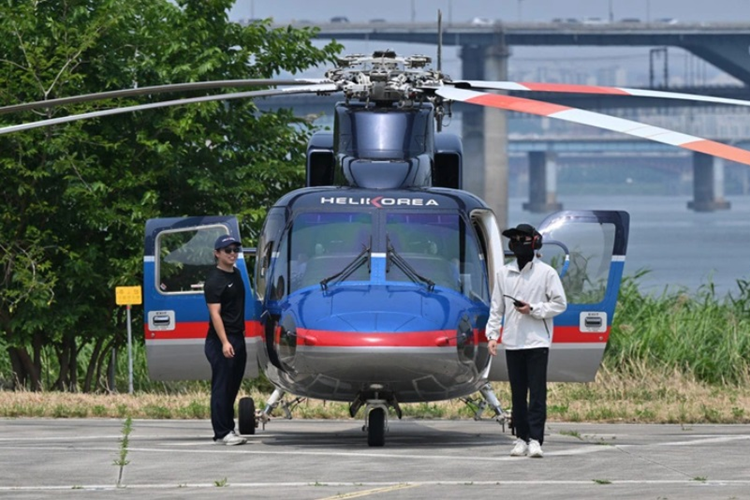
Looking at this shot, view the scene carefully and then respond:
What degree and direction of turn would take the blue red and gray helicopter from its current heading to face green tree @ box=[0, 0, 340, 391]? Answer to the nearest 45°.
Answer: approximately 135° to its right

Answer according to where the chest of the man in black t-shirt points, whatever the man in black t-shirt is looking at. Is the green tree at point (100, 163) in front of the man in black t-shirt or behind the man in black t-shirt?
behind

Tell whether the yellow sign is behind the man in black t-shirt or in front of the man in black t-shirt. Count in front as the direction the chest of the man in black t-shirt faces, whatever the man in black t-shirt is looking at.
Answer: behind

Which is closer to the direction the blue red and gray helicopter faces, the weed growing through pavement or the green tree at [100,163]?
the weed growing through pavement

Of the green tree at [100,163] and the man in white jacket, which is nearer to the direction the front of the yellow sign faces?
the man in white jacket

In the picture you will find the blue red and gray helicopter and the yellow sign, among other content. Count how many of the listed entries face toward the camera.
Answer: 2

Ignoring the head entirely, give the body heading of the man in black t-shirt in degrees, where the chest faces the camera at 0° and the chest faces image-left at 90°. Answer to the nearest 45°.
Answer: approximately 315°

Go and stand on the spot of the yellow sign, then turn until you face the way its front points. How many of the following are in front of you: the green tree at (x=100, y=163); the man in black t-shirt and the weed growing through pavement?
2
